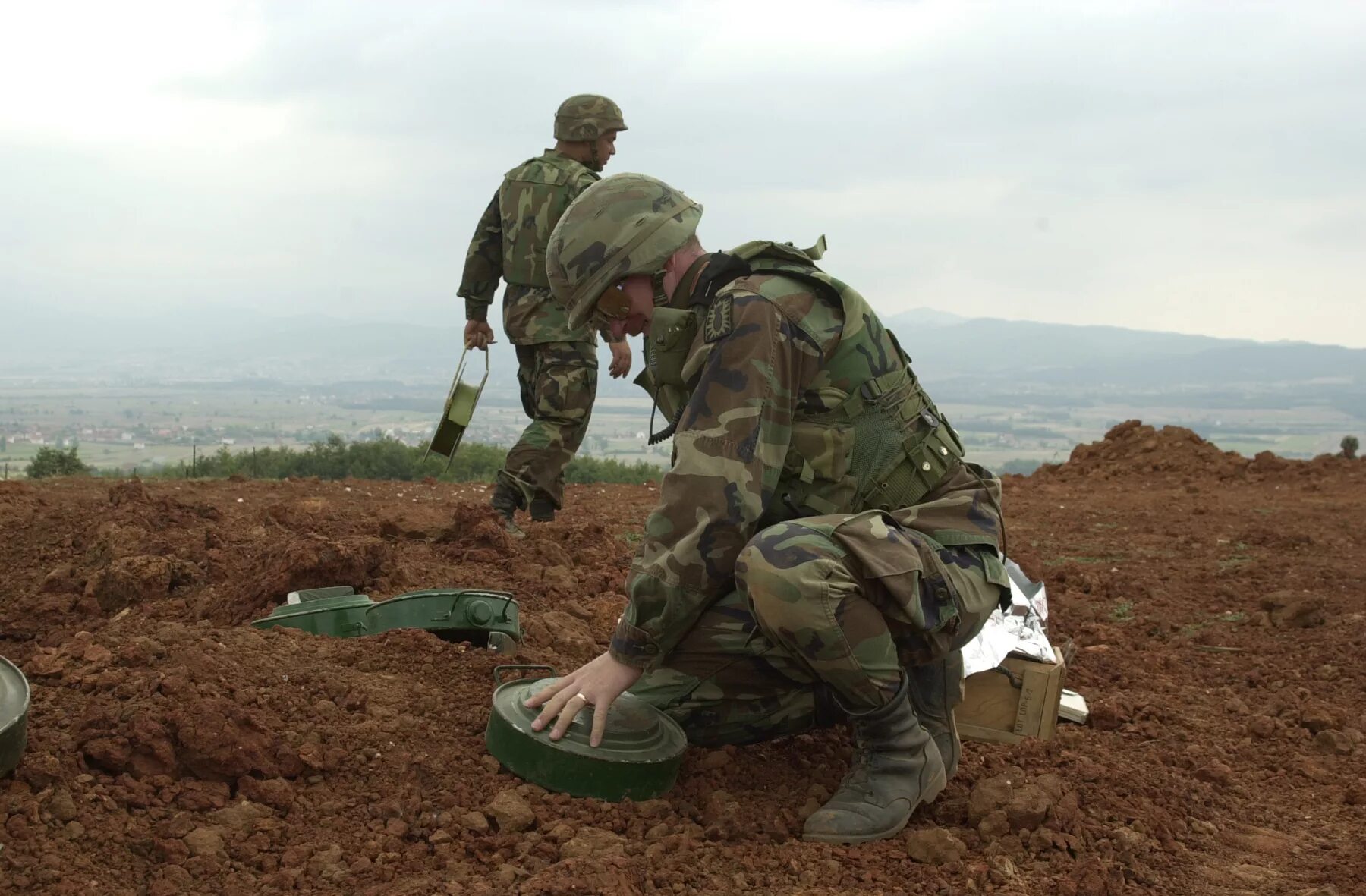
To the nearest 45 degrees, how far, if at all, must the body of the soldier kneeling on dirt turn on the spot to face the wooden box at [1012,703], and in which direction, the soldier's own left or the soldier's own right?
approximately 135° to the soldier's own right

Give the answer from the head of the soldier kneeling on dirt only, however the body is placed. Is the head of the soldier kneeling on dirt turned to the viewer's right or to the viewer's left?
to the viewer's left

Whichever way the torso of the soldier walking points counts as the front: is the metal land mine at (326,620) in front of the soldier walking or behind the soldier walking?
behind

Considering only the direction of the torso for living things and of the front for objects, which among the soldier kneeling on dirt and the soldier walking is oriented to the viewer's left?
the soldier kneeling on dirt

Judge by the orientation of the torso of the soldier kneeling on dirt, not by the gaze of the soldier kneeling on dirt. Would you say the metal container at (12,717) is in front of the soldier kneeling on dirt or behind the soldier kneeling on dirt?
in front

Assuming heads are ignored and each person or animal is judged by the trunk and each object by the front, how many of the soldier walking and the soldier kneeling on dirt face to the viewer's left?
1

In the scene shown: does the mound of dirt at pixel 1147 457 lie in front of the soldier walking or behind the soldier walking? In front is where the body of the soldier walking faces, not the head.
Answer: in front

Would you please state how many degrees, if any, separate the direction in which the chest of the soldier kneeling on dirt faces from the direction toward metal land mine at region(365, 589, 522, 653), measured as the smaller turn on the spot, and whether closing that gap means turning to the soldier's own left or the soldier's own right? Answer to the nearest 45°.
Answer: approximately 45° to the soldier's own right

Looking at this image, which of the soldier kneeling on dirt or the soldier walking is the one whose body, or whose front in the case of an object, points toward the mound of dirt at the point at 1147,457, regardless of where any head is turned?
the soldier walking

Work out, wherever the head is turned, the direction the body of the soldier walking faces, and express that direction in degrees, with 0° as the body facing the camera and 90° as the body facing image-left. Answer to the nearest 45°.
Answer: approximately 225°

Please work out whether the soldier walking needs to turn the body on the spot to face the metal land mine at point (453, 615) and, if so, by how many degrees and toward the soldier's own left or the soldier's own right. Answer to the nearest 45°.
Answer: approximately 135° to the soldier's own right

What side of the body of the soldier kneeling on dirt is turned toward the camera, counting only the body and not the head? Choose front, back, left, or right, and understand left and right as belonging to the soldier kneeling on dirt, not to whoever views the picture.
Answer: left
